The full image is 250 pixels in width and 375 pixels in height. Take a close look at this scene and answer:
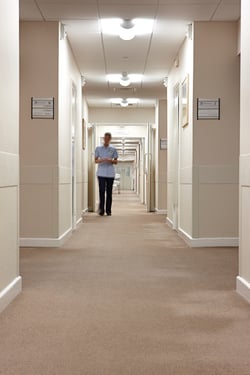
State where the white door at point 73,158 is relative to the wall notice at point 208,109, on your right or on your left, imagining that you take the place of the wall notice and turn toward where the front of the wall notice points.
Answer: on your right

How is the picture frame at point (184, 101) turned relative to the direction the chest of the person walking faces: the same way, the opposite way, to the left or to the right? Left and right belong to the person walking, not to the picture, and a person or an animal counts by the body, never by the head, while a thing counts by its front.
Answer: to the right

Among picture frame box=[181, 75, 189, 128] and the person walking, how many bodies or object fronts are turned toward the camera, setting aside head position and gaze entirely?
1

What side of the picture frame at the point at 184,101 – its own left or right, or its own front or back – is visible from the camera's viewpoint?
left

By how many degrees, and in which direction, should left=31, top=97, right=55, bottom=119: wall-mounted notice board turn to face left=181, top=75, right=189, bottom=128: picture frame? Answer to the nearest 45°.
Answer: approximately 90° to its left

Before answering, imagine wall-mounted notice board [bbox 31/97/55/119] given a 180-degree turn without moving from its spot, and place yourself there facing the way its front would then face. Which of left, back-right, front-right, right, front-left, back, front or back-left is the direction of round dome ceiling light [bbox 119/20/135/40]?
right
